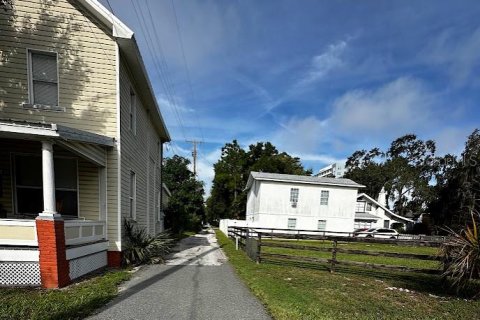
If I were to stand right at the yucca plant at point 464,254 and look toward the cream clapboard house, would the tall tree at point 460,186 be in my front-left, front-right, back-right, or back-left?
back-right

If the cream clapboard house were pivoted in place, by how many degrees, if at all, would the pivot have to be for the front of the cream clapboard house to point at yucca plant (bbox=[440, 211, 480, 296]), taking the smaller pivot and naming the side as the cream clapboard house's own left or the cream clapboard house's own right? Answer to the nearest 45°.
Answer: approximately 45° to the cream clapboard house's own left

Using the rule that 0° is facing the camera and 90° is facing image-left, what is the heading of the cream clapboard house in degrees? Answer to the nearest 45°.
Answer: approximately 0°

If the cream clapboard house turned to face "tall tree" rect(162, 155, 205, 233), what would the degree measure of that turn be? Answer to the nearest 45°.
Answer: approximately 135° to its left

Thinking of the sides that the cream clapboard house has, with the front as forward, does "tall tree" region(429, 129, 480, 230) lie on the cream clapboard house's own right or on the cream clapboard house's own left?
on the cream clapboard house's own left

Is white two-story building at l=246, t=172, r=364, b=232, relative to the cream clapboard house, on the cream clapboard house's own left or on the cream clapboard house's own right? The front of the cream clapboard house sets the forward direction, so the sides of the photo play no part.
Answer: on the cream clapboard house's own left
